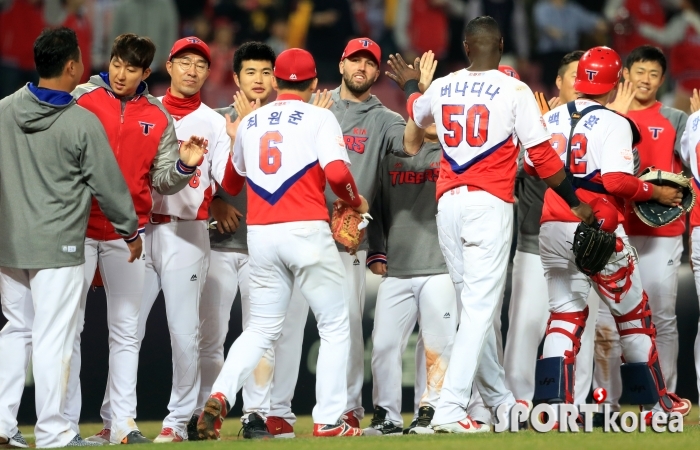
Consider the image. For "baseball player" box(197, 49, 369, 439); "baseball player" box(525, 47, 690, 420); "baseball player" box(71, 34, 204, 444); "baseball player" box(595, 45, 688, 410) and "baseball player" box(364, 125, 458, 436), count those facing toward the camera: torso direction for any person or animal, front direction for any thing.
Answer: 3

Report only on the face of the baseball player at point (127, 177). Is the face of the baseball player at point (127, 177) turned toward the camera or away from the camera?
toward the camera

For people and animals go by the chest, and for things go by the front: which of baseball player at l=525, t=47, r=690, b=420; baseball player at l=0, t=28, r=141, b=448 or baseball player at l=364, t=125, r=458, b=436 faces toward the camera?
baseball player at l=364, t=125, r=458, b=436

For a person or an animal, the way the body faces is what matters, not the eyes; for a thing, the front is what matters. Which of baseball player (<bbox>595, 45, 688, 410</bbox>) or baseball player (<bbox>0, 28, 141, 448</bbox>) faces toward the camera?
baseball player (<bbox>595, 45, 688, 410</bbox>)

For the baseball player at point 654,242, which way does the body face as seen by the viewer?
toward the camera

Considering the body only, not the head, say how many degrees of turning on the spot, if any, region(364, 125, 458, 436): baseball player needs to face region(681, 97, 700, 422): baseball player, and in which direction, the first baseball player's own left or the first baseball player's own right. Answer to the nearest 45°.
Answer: approximately 90° to the first baseball player's own left

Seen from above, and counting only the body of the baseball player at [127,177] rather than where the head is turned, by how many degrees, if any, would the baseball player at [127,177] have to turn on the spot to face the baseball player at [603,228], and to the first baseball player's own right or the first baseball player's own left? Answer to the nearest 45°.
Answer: approximately 90° to the first baseball player's own left

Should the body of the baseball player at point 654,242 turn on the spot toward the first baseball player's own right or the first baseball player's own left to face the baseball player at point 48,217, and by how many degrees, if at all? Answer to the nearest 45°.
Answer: approximately 45° to the first baseball player's own right

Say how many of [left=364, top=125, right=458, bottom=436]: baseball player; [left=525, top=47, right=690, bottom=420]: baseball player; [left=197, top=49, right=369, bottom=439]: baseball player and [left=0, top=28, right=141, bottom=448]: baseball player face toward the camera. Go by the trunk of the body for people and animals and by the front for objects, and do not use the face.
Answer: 1

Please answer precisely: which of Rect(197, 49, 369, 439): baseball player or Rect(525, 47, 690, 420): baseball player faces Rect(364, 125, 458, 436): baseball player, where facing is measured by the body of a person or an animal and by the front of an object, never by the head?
Rect(197, 49, 369, 439): baseball player

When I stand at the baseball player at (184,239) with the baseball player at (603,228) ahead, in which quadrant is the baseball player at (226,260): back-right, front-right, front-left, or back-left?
front-left

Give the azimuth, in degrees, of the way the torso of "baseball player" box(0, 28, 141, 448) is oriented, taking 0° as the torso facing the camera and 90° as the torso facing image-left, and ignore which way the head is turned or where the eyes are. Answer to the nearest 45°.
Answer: approximately 225°

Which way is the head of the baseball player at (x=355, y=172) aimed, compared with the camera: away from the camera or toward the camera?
toward the camera

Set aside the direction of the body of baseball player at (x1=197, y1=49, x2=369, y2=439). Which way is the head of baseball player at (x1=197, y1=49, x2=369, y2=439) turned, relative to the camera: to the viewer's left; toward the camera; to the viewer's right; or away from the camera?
away from the camera

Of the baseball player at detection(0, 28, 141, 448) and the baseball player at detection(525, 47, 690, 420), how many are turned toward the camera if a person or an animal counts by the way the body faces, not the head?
0

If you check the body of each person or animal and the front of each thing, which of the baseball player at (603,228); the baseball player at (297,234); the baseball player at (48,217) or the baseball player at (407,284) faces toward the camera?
the baseball player at (407,284)

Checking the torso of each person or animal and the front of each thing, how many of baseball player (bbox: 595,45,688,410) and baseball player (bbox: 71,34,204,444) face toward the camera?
2

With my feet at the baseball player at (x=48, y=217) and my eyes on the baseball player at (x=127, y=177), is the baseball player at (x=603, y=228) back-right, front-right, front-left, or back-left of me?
front-right

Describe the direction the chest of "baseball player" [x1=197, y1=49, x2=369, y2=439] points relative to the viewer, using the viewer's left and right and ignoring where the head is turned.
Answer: facing away from the viewer and to the right of the viewer

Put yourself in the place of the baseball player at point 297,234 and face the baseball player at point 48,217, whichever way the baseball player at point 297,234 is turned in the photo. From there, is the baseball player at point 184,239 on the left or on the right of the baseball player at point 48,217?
right

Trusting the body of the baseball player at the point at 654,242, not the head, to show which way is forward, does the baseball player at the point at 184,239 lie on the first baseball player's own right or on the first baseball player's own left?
on the first baseball player's own right

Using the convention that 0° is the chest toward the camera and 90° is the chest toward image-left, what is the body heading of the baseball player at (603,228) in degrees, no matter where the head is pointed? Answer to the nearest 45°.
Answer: approximately 225°

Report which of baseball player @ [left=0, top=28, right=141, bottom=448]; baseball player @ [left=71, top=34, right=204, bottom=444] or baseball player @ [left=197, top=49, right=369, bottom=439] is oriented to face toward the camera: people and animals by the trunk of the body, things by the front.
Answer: baseball player @ [left=71, top=34, right=204, bottom=444]

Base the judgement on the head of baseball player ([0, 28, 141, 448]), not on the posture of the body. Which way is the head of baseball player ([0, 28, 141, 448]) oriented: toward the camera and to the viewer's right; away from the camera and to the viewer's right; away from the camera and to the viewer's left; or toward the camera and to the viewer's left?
away from the camera and to the viewer's right
